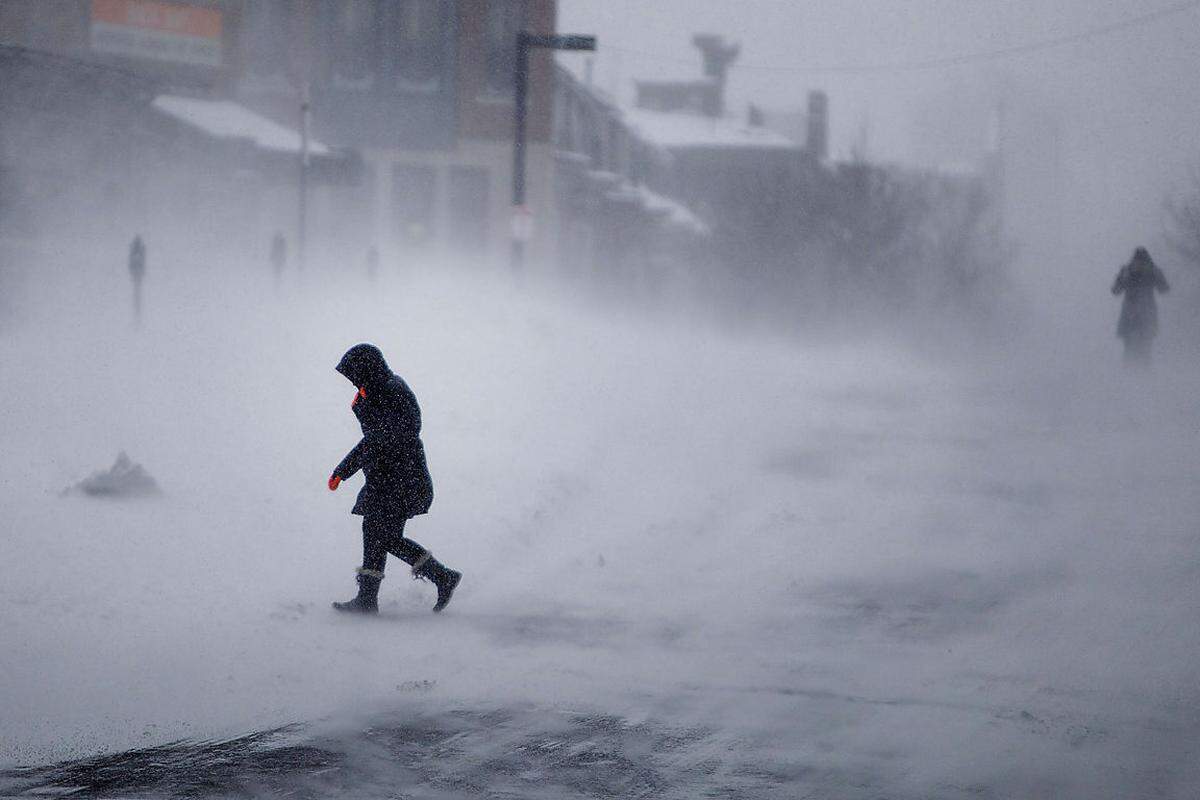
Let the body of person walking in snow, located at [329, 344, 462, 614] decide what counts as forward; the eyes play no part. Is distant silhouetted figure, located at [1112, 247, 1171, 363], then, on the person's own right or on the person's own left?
on the person's own right

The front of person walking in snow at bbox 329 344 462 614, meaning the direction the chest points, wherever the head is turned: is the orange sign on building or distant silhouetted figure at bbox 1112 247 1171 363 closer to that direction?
the orange sign on building

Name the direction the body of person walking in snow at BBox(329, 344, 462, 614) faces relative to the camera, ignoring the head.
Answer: to the viewer's left

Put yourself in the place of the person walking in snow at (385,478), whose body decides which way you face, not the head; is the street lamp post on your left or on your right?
on your right

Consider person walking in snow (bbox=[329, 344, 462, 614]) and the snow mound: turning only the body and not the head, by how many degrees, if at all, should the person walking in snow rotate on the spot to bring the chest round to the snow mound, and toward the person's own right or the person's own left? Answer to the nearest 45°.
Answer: approximately 45° to the person's own right

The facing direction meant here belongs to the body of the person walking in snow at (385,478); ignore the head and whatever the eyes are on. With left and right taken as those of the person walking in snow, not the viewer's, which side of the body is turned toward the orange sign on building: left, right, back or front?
right

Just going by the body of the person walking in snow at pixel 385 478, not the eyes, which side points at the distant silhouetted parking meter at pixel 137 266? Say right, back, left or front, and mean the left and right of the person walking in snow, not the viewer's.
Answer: right

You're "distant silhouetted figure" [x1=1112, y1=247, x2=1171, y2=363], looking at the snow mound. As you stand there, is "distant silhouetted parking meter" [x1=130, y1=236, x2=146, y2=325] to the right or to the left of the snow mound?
right
